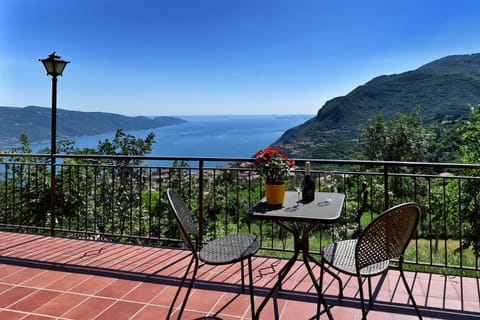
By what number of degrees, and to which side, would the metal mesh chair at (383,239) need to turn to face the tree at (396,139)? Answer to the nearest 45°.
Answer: approximately 45° to its right

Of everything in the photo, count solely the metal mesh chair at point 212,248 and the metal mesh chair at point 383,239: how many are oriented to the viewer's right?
1

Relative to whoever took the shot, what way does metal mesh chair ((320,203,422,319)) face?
facing away from the viewer and to the left of the viewer

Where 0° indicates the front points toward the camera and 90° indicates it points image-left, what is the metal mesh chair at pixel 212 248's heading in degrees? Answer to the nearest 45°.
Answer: approximately 270°

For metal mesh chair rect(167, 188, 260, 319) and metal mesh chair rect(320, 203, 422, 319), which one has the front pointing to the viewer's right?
metal mesh chair rect(167, 188, 260, 319)
